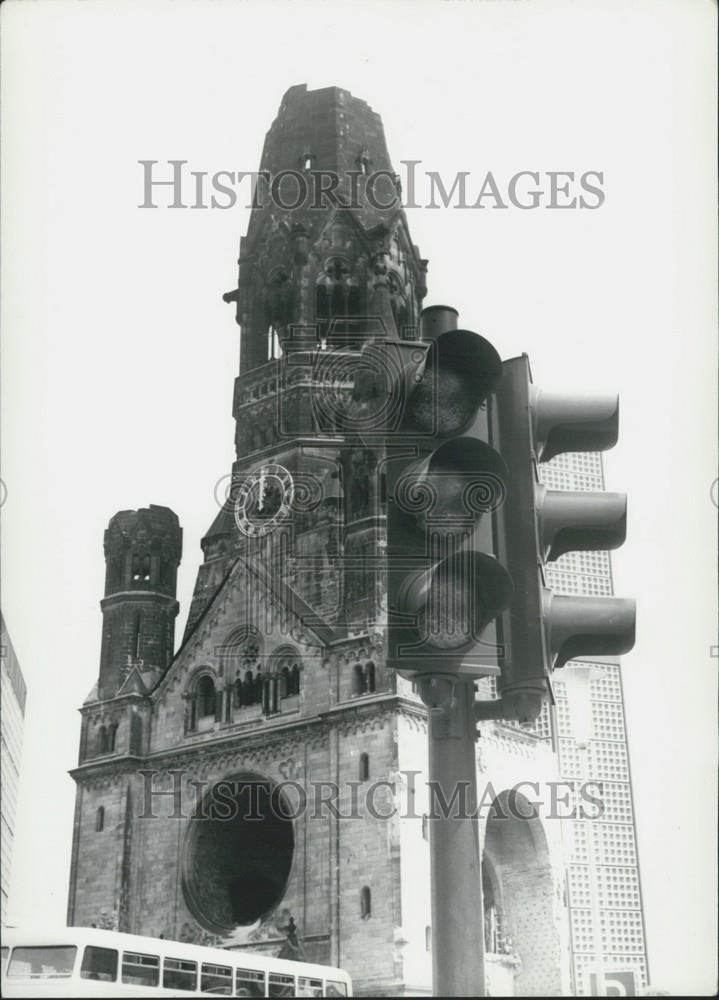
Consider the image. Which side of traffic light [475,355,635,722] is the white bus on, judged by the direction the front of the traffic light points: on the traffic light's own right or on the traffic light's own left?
on the traffic light's own left

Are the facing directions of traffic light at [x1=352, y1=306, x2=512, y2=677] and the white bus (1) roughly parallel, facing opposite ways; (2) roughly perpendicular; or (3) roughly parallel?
roughly perpendicular

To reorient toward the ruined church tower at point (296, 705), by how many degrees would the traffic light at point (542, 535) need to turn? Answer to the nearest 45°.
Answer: approximately 90° to its left

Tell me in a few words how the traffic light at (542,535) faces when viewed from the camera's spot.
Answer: facing to the right of the viewer

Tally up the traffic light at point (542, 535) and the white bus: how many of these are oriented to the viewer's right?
1

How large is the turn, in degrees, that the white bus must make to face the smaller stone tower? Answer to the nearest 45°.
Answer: approximately 135° to its right
